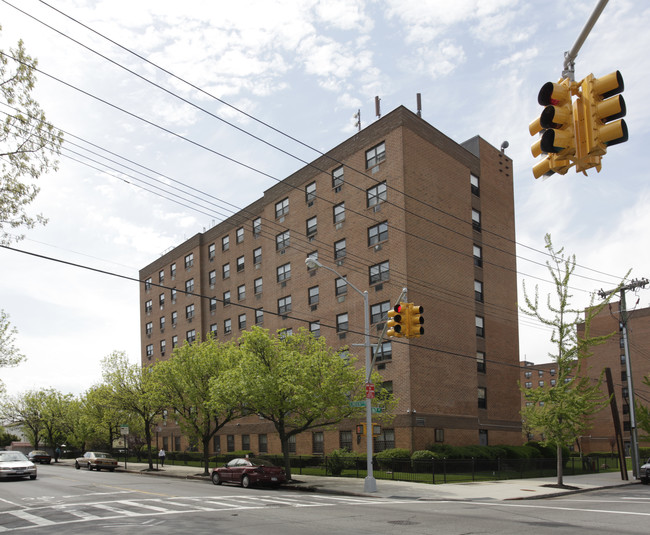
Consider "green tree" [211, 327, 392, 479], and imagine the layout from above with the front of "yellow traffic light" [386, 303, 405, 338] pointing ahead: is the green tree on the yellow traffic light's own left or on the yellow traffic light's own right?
on the yellow traffic light's own right

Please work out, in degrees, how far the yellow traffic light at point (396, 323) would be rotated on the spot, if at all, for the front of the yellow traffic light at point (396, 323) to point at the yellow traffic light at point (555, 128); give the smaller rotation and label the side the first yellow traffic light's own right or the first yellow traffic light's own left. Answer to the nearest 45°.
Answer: approximately 45° to the first yellow traffic light's own left

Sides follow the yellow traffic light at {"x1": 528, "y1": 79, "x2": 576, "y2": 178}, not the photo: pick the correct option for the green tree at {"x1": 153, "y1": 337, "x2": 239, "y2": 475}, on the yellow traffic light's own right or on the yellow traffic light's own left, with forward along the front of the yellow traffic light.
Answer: on the yellow traffic light's own right

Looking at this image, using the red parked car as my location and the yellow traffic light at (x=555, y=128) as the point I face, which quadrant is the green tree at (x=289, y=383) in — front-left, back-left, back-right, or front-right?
back-left

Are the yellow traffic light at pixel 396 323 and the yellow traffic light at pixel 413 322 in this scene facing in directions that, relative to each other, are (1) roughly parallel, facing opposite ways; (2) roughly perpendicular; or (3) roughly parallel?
roughly perpendicular

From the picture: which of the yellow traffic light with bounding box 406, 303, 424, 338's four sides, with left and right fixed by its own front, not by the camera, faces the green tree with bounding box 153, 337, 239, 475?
back

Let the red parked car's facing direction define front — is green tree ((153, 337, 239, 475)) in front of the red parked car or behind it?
in front

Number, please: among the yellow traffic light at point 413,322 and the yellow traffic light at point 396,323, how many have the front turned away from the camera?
0

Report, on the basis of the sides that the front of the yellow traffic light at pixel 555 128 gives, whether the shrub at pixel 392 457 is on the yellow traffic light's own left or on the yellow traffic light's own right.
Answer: on the yellow traffic light's own right

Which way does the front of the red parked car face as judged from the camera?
facing away from the viewer and to the left of the viewer

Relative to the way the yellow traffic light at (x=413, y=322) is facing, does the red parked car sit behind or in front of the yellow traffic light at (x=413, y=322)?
behind

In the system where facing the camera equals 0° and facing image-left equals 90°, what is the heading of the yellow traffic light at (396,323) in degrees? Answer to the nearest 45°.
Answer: approximately 45°
